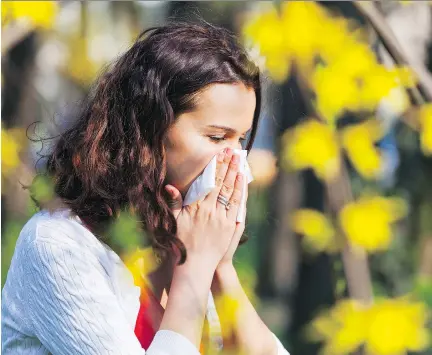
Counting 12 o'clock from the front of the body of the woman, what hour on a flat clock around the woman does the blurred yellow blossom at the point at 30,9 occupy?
The blurred yellow blossom is roughly at 7 o'clock from the woman.

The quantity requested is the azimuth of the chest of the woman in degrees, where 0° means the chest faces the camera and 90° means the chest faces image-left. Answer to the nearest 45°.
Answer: approximately 315°

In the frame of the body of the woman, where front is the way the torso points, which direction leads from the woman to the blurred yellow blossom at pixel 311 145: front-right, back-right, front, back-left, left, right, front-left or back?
left

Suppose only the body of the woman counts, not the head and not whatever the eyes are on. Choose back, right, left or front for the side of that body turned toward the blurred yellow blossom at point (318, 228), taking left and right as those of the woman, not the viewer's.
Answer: front

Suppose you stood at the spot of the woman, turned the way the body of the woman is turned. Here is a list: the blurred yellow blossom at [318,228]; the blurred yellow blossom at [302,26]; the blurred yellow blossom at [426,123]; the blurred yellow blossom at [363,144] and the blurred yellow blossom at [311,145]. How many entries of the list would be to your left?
5

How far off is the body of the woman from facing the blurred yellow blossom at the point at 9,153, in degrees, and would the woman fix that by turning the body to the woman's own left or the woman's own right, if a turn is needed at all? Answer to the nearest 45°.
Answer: approximately 180°

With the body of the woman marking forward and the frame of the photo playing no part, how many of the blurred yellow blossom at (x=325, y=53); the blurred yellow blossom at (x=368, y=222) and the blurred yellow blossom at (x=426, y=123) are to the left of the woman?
3

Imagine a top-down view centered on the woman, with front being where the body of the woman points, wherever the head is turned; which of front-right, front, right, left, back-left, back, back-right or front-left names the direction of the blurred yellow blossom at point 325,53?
left
